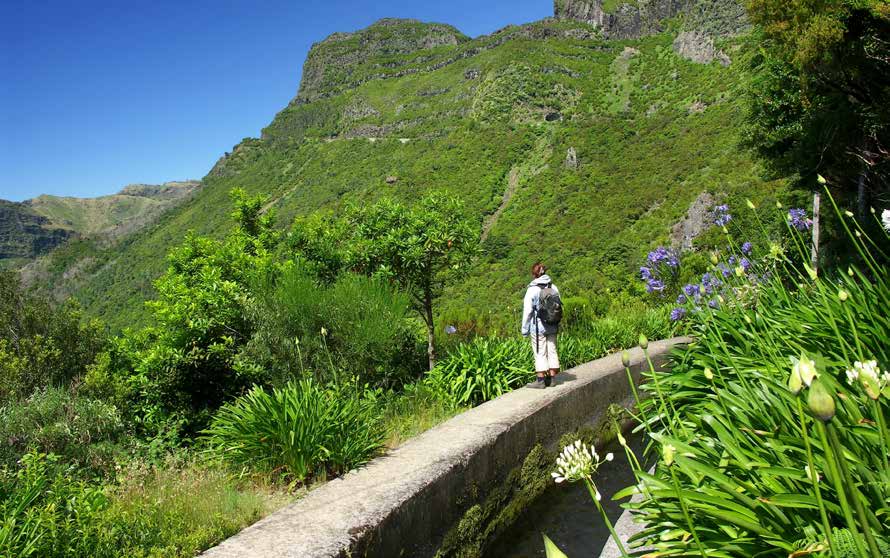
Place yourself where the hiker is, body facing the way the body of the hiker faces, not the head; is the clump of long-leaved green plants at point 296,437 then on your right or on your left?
on your left

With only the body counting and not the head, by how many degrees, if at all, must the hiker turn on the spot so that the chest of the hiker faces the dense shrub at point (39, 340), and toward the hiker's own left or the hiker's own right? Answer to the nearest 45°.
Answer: approximately 45° to the hiker's own left

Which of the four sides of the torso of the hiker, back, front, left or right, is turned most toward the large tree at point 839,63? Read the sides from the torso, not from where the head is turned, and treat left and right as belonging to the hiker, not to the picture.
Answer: right

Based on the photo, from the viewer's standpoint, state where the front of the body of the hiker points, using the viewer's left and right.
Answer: facing away from the viewer and to the left of the viewer

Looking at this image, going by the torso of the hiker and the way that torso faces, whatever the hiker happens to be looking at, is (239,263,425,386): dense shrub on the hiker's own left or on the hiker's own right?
on the hiker's own left

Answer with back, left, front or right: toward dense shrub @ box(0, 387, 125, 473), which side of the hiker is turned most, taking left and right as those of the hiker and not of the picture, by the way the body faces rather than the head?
left

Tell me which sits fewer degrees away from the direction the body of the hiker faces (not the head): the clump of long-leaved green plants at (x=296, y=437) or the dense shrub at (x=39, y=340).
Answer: the dense shrub

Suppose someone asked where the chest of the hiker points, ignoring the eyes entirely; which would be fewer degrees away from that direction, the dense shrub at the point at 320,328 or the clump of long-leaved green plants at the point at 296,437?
the dense shrub
